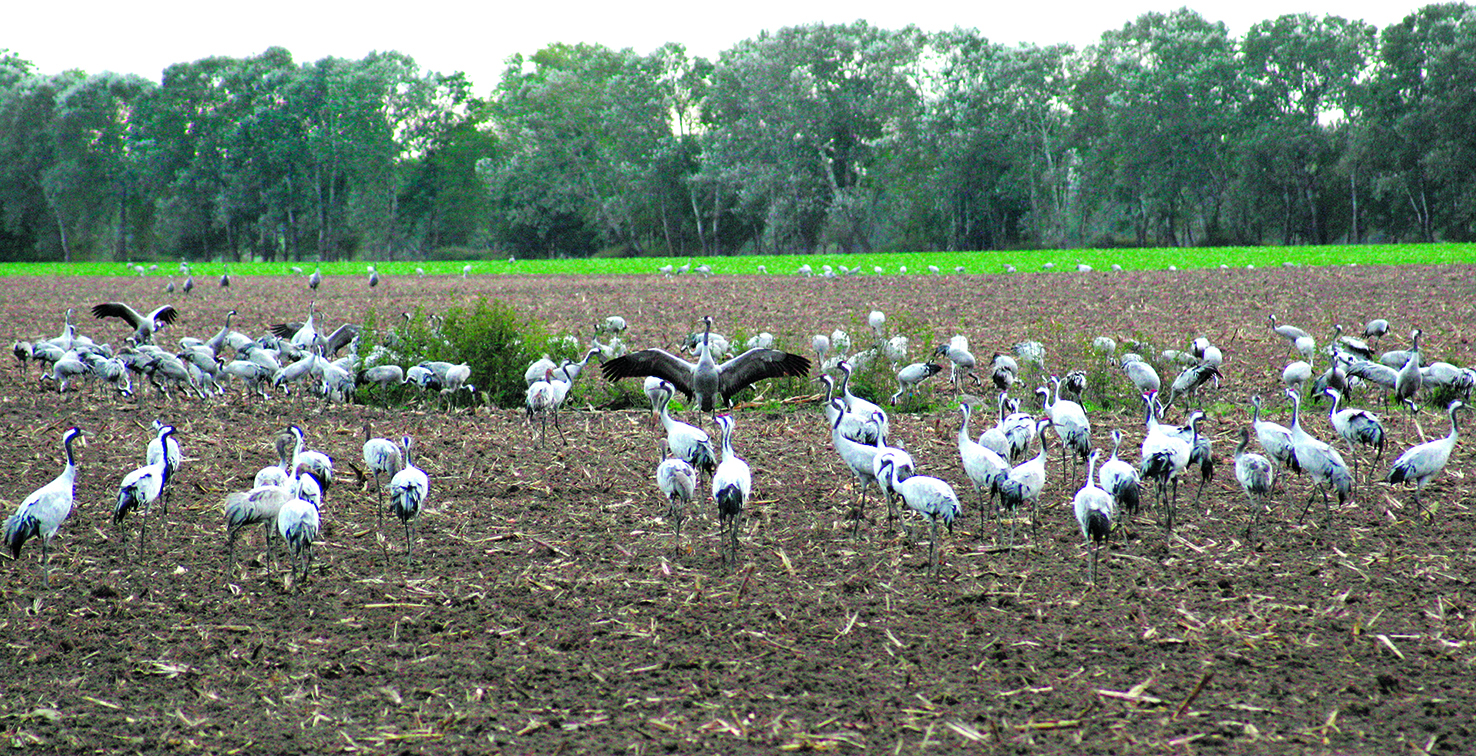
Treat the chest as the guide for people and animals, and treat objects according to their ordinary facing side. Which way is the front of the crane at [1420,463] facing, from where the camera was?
facing to the right of the viewer

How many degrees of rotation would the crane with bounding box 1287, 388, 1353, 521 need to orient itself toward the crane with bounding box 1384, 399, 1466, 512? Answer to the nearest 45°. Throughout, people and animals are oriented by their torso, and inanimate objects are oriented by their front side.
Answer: approximately 135° to its right

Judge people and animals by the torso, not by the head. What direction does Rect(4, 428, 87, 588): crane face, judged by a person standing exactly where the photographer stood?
facing to the right of the viewer

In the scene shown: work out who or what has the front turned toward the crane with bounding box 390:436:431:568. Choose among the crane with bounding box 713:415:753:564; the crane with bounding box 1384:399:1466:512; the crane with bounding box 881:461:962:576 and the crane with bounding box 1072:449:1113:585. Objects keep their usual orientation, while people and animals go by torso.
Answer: the crane with bounding box 881:461:962:576

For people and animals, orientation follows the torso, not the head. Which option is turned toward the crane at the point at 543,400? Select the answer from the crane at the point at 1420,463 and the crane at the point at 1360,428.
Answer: the crane at the point at 1360,428

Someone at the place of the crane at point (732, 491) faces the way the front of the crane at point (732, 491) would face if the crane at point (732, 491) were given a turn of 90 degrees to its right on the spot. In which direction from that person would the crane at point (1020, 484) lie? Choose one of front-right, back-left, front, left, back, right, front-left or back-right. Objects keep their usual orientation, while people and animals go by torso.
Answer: front

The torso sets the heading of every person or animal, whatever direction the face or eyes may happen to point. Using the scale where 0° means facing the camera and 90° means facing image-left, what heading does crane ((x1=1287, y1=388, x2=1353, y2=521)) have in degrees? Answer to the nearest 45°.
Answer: approximately 90°

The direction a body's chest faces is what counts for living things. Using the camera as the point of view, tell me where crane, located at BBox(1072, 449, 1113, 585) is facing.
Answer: facing away from the viewer

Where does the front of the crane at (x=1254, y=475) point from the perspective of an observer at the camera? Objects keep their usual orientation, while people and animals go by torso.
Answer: facing away from the viewer and to the left of the viewer

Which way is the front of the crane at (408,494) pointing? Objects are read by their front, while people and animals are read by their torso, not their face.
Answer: away from the camera

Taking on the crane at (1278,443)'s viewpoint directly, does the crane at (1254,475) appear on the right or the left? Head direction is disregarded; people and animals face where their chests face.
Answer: on its left

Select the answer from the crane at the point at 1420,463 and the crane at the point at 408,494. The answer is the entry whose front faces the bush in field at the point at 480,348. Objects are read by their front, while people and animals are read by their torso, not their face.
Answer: the crane at the point at 408,494

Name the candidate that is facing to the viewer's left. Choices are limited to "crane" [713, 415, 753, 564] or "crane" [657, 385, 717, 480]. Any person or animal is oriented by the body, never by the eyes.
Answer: "crane" [657, 385, 717, 480]

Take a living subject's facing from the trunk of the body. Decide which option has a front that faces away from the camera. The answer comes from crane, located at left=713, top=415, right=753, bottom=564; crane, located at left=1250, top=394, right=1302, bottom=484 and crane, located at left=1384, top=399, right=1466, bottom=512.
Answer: crane, located at left=713, top=415, right=753, bottom=564

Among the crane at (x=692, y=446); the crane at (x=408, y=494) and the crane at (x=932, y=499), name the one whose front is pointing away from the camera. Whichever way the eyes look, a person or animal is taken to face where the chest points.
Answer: the crane at (x=408, y=494)

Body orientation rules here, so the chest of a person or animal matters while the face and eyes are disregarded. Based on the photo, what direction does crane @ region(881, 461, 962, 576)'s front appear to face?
to the viewer's left

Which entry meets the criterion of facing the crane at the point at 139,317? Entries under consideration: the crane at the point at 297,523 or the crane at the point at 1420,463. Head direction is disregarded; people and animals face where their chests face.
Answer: the crane at the point at 297,523
